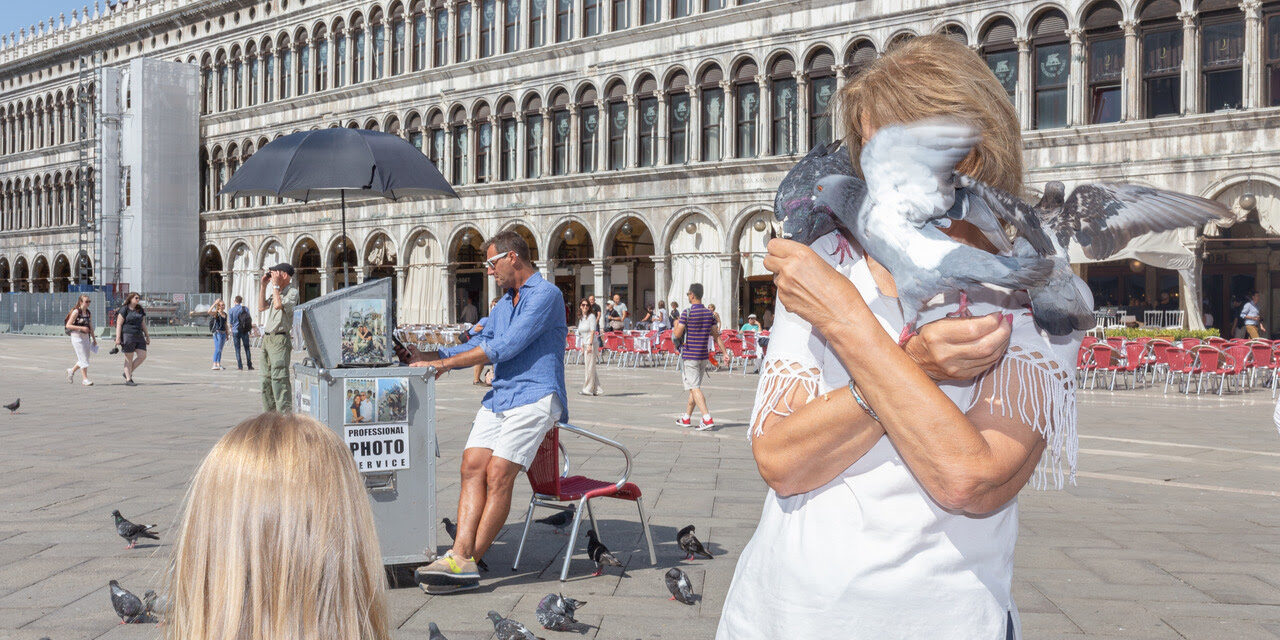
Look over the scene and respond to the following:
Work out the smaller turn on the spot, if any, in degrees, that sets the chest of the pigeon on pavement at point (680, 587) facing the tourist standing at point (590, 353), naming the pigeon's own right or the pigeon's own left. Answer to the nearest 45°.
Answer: approximately 45° to the pigeon's own right

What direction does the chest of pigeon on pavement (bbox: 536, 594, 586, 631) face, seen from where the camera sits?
to the viewer's left

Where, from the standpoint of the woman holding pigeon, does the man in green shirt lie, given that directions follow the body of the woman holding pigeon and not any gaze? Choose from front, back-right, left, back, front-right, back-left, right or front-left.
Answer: back-right

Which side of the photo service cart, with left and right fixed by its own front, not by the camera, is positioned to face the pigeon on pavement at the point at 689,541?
left

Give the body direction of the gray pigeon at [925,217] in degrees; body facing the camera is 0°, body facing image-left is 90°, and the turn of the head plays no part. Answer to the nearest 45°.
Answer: approximately 90°

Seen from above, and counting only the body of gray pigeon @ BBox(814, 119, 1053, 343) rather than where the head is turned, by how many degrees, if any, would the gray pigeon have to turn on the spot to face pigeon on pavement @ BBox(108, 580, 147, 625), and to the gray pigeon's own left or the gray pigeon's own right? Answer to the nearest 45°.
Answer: approximately 45° to the gray pigeon's own right

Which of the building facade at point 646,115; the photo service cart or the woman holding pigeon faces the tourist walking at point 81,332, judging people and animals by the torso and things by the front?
the building facade
